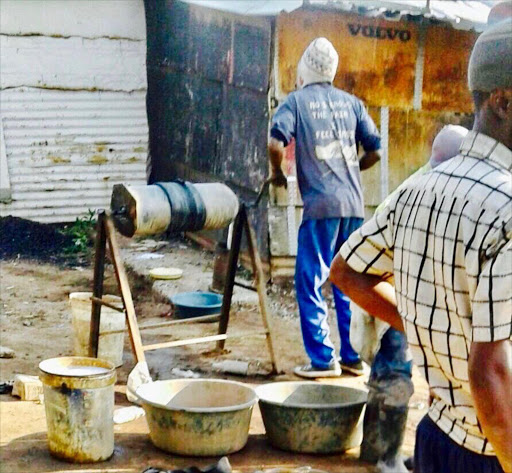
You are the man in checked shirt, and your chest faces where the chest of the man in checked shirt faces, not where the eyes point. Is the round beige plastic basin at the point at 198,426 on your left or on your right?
on your left

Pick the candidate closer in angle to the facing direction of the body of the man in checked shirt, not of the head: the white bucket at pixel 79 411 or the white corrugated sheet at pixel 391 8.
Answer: the white corrugated sheet

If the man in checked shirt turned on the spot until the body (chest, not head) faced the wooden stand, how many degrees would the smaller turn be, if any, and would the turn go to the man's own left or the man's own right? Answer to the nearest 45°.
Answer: approximately 90° to the man's own left

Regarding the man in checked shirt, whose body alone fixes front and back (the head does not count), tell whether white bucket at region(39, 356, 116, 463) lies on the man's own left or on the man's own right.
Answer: on the man's own left

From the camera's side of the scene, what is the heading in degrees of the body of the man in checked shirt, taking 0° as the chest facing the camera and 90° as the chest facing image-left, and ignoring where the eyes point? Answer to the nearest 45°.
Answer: approximately 225°

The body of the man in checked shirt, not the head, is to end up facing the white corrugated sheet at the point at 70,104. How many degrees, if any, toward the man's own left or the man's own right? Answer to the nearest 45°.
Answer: approximately 90° to the man's own left

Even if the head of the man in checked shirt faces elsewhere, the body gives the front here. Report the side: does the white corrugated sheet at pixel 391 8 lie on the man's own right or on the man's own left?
on the man's own left

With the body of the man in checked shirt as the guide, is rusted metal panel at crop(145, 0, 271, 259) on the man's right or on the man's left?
on the man's left

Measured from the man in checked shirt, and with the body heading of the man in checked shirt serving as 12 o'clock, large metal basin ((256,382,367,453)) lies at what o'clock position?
The large metal basin is roughly at 10 o'clock from the man in checked shirt.
